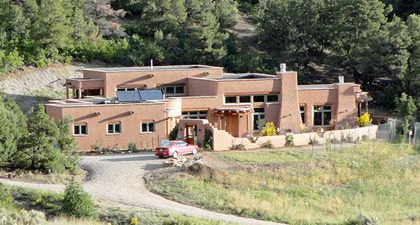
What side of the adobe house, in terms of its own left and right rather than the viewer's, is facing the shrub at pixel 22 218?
front

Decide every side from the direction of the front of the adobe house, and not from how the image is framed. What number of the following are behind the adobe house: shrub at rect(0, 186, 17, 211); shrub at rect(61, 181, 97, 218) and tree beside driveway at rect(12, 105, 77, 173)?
0

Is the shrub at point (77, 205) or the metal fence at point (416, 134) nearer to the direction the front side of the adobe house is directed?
the shrub

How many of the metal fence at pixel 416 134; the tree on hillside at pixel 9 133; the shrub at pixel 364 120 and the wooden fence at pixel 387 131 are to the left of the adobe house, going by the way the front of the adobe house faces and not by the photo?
3

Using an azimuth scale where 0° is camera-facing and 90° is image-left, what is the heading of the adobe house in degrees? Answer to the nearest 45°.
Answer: approximately 0°

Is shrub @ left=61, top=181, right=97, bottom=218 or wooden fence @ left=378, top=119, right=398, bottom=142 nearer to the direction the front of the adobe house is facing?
the shrub

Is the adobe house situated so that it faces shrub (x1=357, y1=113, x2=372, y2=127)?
no

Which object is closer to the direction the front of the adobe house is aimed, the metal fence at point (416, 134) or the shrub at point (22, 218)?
the shrub

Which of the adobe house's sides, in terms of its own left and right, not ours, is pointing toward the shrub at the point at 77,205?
front

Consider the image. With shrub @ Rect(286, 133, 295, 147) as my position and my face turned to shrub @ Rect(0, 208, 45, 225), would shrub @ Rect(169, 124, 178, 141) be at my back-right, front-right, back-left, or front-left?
front-right

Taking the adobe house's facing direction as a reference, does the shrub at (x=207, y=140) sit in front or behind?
in front

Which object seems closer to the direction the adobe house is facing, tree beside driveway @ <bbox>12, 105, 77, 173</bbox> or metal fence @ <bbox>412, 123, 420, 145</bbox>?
the tree beside driveway
